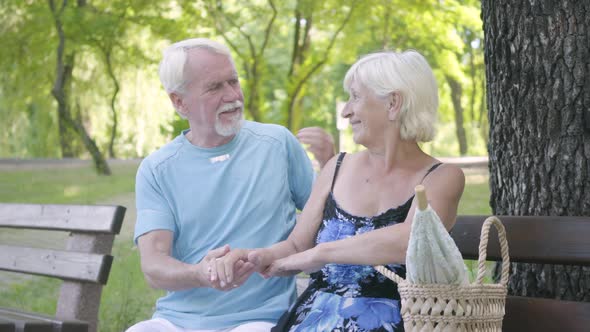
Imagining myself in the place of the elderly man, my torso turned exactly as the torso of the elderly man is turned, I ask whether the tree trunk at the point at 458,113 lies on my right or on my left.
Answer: on my left

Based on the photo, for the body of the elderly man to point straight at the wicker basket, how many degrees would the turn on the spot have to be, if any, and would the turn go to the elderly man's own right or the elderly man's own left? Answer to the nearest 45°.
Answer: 0° — they already face it

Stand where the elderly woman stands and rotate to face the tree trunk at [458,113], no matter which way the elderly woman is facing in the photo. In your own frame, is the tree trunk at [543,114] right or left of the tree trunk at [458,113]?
right

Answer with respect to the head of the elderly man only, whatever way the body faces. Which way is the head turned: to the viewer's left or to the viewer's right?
to the viewer's right

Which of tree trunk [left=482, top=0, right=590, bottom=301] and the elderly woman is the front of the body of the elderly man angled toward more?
the elderly woman

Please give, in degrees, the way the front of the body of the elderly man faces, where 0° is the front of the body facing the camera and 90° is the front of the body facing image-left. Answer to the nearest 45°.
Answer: approximately 315°

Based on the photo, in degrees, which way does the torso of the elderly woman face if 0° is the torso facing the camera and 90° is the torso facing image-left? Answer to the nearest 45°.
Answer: approximately 45°

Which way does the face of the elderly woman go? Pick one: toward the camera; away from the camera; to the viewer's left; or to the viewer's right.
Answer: to the viewer's left
